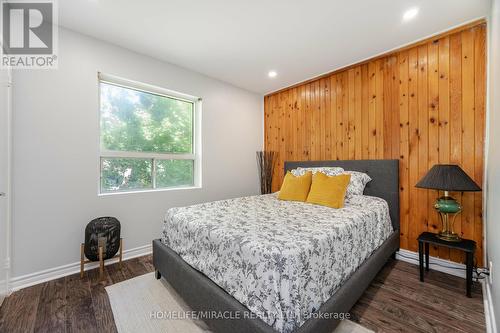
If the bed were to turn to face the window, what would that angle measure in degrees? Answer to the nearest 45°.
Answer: approximately 90° to its right

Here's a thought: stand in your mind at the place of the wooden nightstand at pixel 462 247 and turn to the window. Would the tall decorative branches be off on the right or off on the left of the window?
right

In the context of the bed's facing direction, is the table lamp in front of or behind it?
behind

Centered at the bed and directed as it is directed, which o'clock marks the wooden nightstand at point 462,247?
The wooden nightstand is roughly at 7 o'clock from the bed.

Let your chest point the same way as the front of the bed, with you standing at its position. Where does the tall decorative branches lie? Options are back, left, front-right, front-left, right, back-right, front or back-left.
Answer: back-right

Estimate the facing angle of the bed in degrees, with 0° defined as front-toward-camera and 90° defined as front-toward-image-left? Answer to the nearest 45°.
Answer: approximately 45°
